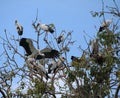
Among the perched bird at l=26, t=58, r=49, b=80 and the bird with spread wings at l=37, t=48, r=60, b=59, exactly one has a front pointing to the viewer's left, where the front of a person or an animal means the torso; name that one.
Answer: the perched bird at l=26, t=58, r=49, b=80

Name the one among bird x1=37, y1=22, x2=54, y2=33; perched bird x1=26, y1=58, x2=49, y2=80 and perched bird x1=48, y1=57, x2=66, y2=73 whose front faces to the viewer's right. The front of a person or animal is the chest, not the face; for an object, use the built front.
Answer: perched bird x1=48, y1=57, x2=66, y2=73

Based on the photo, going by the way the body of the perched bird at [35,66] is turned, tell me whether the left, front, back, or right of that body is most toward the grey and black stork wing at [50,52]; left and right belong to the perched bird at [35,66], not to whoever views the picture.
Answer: back

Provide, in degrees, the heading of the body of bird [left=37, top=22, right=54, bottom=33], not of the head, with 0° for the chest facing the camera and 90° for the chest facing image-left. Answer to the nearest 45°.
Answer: approximately 90°

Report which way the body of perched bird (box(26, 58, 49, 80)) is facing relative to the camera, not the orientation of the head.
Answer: to the viewer's left

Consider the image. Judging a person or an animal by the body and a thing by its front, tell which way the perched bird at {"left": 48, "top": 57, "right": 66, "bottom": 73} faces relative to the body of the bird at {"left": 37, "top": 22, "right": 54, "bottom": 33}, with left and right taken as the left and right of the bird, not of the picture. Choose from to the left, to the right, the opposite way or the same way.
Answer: the opposite way

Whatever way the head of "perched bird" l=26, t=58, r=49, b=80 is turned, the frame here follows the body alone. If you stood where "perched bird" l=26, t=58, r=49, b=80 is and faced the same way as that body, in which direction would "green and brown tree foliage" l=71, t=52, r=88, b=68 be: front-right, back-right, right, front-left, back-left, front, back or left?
back-left

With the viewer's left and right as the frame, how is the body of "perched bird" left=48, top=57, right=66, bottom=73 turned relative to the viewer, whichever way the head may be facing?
facing to the right of the viewer

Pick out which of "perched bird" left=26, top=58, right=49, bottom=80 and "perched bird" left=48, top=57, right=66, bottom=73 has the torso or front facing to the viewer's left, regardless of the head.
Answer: "perched bird" left=26, top=58, right=49, bottom=80
